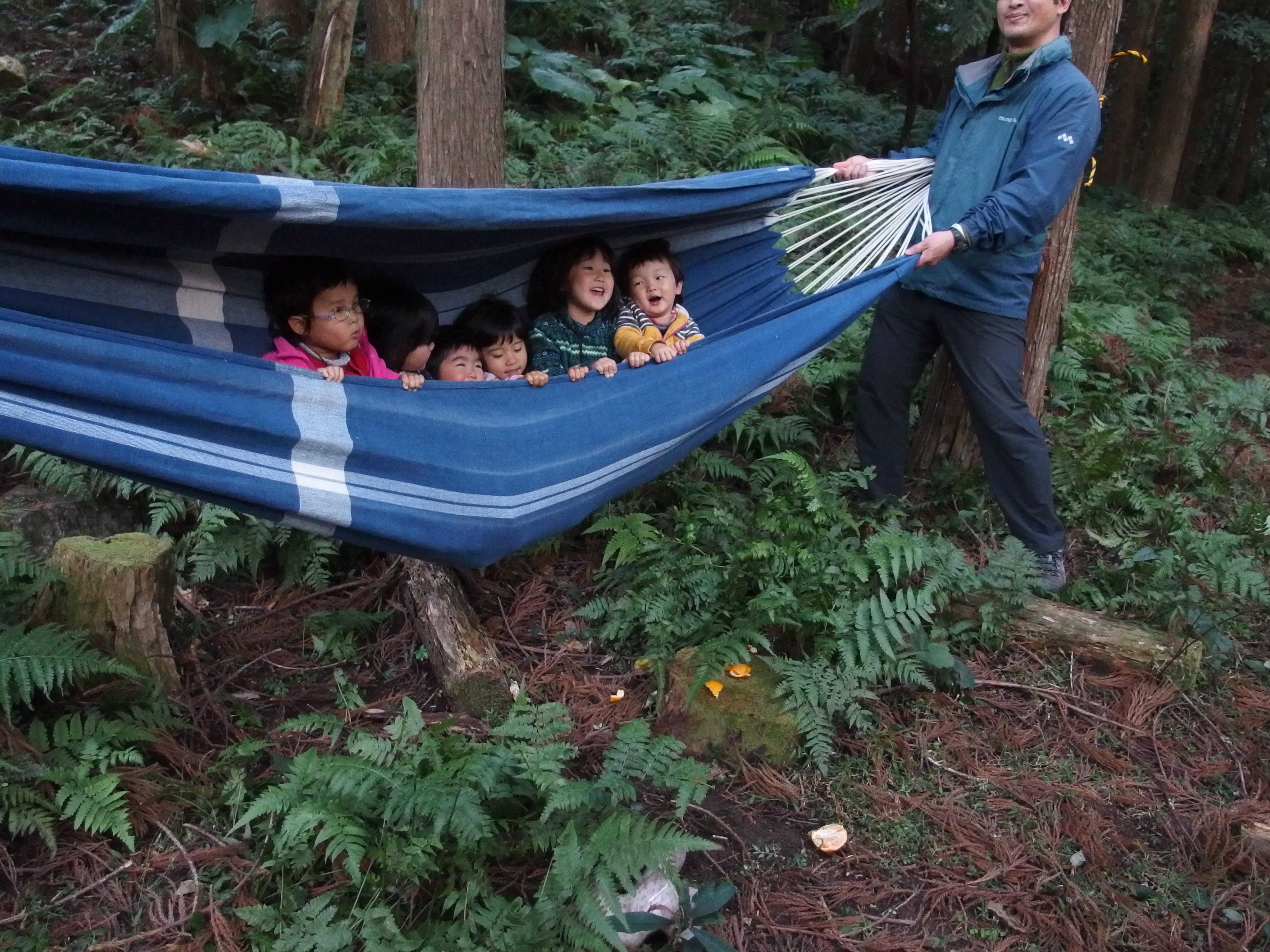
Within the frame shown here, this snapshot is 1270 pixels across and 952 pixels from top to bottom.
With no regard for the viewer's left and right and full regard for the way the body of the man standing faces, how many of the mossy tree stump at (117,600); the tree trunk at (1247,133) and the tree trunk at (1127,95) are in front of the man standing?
1

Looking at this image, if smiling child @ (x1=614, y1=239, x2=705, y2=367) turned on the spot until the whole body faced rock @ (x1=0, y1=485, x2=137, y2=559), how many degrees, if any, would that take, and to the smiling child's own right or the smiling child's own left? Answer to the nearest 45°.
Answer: approximately 90° to the smiling child's own right

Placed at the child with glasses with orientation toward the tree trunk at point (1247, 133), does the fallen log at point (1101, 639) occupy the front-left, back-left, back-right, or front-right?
front-right

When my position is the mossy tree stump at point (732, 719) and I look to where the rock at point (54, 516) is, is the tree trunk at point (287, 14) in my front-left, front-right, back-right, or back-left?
front-right

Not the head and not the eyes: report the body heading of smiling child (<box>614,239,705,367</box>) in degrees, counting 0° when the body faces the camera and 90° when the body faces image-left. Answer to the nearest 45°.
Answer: approximately 0°

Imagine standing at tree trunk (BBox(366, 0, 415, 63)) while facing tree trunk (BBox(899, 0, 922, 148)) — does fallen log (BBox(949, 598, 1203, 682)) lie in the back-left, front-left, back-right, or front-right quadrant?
front-right

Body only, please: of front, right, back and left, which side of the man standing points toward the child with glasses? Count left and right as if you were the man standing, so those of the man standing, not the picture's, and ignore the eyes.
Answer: front

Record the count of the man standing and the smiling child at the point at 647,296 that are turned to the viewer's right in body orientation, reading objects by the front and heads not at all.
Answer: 0

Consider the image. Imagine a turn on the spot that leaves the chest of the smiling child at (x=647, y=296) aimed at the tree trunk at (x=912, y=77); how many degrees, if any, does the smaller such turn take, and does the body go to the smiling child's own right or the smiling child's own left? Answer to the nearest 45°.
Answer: approximately 180°

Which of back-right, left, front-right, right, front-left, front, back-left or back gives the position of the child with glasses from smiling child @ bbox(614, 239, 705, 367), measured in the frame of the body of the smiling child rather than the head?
front-right

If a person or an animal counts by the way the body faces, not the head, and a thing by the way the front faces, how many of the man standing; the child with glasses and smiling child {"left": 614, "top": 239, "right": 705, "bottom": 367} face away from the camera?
0

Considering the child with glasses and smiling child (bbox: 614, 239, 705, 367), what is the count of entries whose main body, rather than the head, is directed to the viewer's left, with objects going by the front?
0

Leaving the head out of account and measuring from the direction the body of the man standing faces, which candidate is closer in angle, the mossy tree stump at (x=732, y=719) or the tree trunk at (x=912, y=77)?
the mossy tree stump

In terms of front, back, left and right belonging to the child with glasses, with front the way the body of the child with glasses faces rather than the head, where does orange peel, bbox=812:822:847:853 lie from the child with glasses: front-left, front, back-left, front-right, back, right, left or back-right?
front

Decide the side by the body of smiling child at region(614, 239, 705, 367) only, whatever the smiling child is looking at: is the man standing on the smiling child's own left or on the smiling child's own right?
on the smiling child's own left
